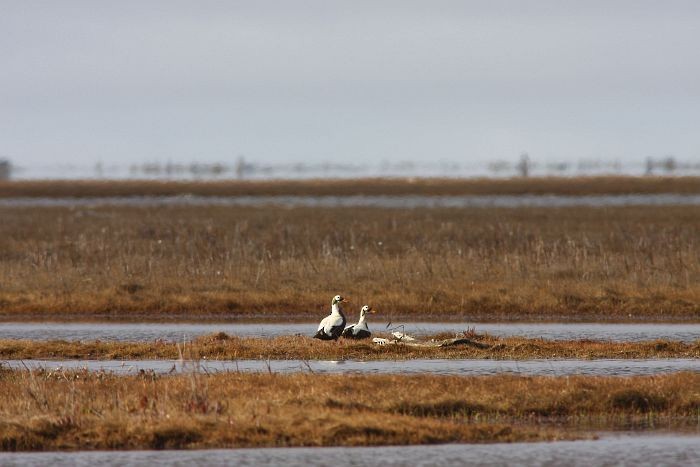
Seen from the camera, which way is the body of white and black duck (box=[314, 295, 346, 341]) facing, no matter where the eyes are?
to the viewer's right

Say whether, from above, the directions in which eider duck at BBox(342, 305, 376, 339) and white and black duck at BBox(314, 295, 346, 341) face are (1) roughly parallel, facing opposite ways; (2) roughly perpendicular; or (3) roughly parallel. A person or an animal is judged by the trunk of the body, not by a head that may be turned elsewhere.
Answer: roughly parallel

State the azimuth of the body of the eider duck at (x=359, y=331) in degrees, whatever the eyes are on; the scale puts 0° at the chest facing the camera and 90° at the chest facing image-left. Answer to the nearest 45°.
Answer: approximately 270°

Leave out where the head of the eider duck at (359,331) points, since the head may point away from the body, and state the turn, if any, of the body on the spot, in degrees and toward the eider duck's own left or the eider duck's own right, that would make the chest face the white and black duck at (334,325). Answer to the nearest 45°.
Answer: approximately 135° to the eider duck's own right

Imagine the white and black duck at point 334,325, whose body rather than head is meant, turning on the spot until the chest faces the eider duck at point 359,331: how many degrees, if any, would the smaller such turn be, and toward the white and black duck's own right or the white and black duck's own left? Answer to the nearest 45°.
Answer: approximately 45° to the white and black duck's own left

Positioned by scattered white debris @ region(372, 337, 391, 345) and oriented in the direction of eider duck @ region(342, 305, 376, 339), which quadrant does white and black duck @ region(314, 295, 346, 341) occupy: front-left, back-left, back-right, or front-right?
front-left

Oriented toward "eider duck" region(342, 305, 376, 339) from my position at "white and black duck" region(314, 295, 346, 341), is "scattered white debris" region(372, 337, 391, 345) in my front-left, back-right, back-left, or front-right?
front-right

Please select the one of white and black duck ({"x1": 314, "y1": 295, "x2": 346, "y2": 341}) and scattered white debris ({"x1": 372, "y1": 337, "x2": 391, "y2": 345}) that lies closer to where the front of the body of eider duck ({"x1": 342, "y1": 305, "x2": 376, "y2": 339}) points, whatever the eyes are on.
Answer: the scattered white debris

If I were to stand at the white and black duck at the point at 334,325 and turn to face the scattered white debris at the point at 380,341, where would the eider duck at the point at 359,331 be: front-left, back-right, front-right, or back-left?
front-left
